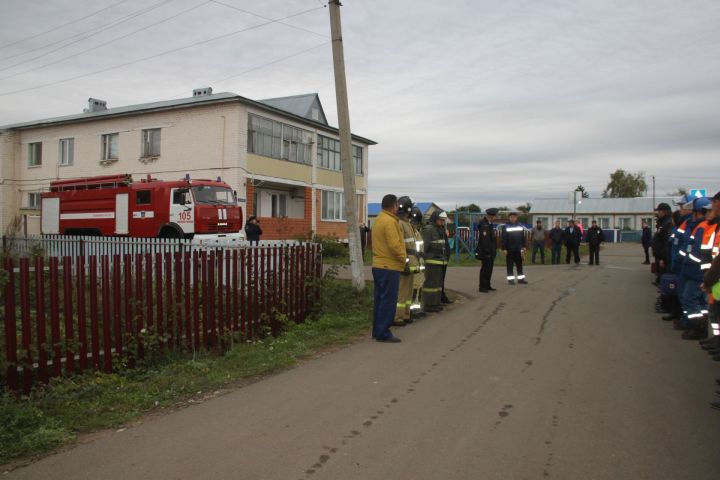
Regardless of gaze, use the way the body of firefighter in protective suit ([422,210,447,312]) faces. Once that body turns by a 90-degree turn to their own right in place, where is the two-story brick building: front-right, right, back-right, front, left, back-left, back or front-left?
back-right

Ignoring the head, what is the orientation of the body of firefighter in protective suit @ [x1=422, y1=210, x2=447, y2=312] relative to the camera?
to the viewer's right

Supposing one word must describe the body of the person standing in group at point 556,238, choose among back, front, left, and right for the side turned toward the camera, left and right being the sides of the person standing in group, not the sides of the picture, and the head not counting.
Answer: front

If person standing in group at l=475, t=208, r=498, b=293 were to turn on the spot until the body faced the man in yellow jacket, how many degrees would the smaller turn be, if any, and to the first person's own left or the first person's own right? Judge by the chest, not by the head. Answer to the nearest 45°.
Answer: approximately 90° to the first person's own right

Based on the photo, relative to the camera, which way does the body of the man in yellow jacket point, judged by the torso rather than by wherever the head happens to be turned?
to the viewer's right

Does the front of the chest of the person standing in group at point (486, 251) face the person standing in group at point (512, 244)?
no

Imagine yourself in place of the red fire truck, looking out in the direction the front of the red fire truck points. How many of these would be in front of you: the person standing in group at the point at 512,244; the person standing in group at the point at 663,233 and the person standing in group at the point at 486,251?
3

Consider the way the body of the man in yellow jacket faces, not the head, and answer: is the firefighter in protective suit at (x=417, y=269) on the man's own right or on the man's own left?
on the man's own left

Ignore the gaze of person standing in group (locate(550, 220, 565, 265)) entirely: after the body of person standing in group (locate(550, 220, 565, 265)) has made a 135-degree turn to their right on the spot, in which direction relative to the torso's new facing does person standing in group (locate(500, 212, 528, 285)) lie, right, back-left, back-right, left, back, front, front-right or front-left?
back-left

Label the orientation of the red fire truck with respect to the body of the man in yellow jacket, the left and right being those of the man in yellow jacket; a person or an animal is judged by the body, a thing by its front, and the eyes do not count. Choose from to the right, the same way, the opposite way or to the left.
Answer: the same way

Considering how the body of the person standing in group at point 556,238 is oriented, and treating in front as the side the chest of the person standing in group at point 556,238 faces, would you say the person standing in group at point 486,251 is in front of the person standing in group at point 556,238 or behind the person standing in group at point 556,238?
in front

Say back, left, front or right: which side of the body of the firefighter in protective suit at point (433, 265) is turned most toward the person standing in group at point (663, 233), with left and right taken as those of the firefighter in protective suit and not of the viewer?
front

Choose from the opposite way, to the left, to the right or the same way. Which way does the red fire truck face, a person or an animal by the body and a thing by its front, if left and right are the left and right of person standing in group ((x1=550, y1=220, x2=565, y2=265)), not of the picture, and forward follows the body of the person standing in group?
to the left

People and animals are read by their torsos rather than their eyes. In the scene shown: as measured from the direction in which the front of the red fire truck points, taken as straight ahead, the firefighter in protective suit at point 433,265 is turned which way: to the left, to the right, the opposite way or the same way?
the same way
